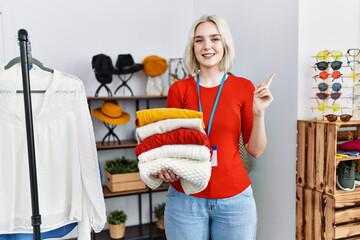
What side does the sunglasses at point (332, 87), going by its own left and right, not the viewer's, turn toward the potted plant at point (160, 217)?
right

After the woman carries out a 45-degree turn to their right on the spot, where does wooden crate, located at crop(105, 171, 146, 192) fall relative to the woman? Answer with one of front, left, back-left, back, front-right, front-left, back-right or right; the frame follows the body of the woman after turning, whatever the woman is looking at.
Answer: right

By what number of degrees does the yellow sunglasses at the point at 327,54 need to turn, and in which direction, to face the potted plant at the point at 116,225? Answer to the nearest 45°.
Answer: approximately 90° to its right

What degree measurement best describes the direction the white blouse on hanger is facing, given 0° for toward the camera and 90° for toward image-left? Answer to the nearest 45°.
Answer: approximately 0°

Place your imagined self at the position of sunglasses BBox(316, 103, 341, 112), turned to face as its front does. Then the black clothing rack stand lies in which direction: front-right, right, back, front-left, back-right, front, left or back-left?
front-right
